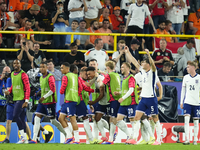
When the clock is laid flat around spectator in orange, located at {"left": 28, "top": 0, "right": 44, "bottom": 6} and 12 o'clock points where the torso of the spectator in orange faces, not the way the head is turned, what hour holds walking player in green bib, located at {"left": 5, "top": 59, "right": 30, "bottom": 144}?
The walking player in green bib is roughly at 12 o'clock from the spectator in orange.

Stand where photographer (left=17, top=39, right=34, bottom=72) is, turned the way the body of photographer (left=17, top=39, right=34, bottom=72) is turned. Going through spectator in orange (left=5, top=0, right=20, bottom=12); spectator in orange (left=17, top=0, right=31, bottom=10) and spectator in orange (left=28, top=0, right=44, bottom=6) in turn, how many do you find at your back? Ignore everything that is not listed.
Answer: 3

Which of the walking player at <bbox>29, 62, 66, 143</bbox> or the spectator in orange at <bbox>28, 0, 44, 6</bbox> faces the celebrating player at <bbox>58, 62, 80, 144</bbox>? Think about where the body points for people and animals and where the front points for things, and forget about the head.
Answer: the spectator in orange

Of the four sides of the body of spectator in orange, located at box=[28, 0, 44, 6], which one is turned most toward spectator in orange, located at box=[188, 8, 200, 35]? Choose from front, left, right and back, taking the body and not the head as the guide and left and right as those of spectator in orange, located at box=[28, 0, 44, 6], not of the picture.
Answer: left

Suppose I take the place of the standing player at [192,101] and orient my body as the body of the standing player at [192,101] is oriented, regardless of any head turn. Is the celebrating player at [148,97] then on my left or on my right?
on my right

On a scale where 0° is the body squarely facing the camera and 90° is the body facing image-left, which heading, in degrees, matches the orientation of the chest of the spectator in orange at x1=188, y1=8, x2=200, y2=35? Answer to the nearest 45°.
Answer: approximately 315°

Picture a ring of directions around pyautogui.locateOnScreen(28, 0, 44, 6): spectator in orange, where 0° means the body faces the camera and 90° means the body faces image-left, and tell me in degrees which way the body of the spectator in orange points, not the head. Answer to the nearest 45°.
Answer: approximately 0°
